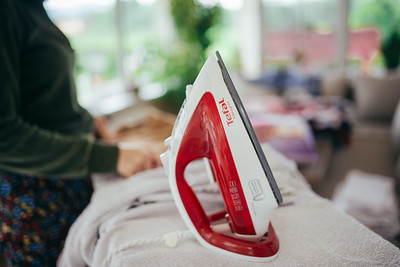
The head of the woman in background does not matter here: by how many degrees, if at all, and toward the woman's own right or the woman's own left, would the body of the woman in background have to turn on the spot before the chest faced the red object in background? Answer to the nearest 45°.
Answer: approximately 45° to the woman's own left

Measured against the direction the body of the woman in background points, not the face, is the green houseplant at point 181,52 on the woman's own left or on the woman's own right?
on the woman's own left

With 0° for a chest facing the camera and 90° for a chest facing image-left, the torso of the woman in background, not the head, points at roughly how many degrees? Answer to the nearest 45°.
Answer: approximately 270°
